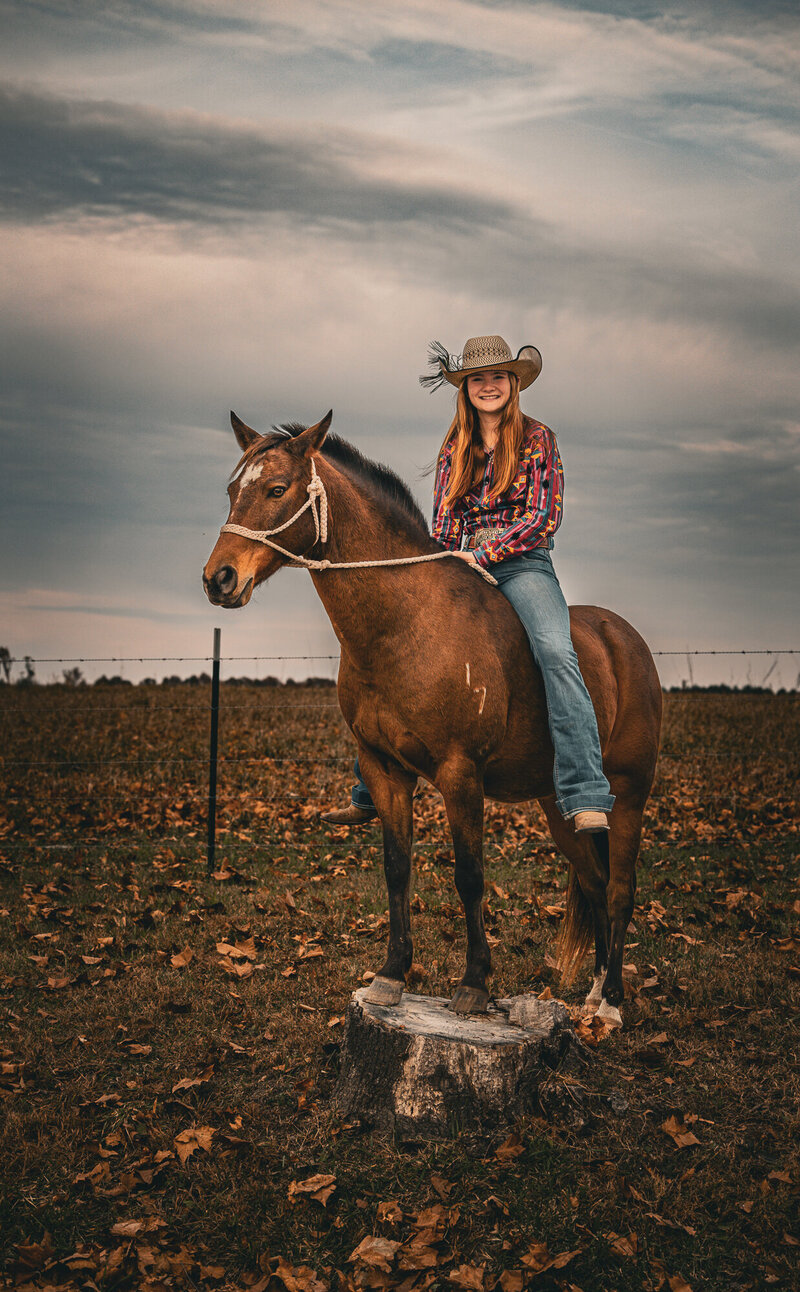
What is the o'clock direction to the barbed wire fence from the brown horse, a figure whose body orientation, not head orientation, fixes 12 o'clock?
The barbed wire fence is roughly at 4 o'clock from the brown horse.

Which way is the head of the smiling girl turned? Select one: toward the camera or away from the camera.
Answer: toward the camera

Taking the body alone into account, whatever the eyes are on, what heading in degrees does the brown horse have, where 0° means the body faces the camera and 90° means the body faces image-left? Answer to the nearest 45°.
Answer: approximately 45°

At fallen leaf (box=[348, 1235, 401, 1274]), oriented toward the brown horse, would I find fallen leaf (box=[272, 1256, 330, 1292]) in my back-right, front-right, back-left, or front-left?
back-left

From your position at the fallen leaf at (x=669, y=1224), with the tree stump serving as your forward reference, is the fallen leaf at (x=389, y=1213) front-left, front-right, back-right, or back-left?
front-left
